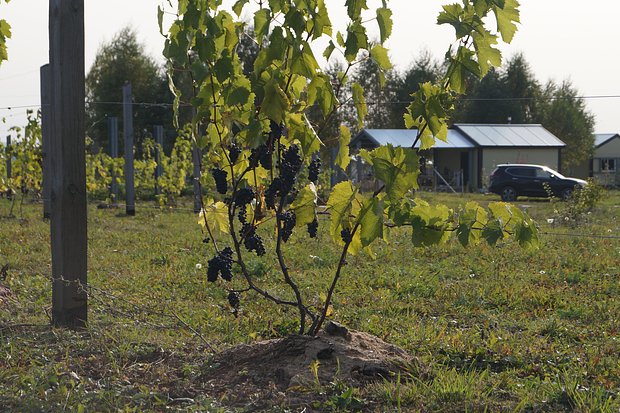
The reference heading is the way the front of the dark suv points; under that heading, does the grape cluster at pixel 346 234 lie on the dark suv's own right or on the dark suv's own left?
on the dark suv's own right

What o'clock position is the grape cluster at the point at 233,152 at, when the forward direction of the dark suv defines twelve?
The grape cluster is roughly at 3 o'clock from the dark suv.

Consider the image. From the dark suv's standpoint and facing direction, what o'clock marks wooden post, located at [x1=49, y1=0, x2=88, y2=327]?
The wooden post is roughly at 3 o'clock from the dark suv.

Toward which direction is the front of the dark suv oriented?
to the viewer's right

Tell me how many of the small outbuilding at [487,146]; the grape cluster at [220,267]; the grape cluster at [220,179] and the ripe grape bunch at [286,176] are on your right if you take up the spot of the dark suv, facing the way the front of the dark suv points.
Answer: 3

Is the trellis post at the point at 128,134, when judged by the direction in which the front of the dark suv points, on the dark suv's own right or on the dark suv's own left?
on the dark suv's own right

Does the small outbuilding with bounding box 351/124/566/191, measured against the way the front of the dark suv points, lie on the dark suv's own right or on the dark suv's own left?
on the dark suv's own left

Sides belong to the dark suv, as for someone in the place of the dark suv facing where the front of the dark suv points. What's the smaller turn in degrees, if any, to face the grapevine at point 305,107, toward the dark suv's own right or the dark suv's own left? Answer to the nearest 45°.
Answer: approximately 90° to the dark suv's own right

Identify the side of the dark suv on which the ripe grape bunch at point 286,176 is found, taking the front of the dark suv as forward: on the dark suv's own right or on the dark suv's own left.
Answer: on the dark suv's own right

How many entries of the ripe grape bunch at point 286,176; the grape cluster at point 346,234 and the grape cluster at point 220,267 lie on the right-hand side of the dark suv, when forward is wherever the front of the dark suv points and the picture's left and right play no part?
3

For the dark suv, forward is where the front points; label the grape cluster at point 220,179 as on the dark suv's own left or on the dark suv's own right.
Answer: on the dark suv's own right

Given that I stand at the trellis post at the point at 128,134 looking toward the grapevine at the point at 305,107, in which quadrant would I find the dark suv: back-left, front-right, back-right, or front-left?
back-left

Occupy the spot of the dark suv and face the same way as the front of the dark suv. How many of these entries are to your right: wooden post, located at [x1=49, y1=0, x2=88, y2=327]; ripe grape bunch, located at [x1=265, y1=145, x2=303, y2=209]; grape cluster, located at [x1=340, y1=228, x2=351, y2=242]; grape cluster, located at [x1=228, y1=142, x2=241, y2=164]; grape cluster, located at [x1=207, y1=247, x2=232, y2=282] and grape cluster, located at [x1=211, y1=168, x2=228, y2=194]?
6
